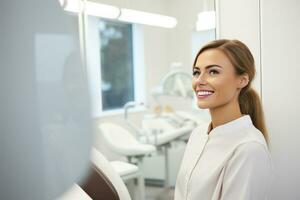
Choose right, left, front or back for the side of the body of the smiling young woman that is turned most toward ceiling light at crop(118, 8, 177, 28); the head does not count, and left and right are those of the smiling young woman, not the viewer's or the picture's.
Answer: right

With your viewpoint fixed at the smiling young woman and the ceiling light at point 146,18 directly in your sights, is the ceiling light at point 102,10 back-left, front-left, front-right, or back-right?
front-left

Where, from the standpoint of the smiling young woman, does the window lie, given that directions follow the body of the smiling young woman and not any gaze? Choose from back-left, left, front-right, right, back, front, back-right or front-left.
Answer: right

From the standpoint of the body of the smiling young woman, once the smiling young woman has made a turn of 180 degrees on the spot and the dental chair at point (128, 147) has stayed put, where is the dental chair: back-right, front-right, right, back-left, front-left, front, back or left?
left

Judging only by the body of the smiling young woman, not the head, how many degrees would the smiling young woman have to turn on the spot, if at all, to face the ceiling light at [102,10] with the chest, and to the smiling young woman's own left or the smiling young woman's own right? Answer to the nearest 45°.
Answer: approximately 90° to the smiling young woman's own right

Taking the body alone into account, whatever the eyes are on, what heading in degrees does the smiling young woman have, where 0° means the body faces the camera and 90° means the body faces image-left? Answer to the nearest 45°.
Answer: approximately 45°
